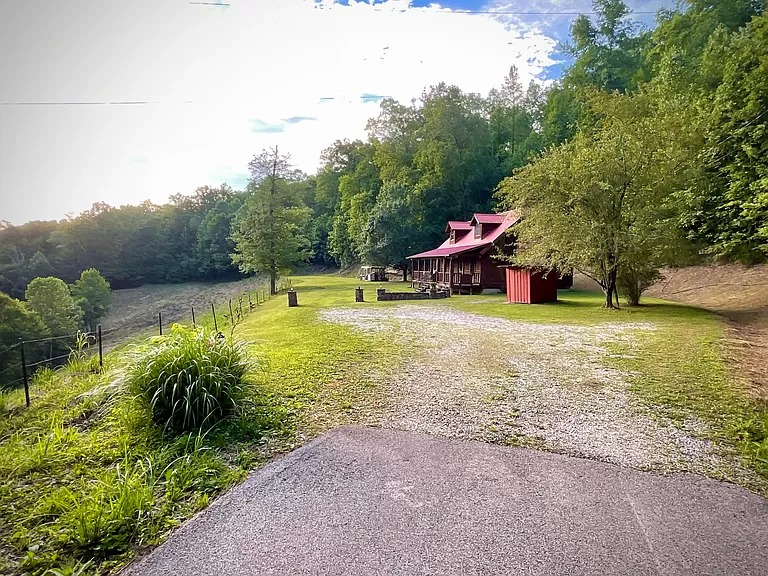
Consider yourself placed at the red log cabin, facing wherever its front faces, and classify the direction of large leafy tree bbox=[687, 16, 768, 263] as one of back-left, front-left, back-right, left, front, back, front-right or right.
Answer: left

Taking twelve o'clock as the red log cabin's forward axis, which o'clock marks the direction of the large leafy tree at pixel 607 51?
The large leafy tree is roughly at 6 o'clock from the red log cabin.

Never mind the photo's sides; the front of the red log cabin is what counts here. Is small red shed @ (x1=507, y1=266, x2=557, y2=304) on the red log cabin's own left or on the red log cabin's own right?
on the red log cabin's own left

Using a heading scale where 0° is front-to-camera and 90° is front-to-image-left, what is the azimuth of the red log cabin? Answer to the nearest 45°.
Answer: approximately 45°

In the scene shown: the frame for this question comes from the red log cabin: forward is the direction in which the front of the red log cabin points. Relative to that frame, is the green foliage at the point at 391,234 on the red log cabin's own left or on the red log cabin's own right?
on the red log cabin's own right

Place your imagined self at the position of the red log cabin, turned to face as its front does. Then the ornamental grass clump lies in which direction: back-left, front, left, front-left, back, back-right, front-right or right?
front-left

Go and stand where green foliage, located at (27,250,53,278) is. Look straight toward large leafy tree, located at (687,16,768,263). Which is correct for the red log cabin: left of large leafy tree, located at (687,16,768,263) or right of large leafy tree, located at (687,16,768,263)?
left

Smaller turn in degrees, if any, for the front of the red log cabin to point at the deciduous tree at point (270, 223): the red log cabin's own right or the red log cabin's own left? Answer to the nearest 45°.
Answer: approximately 45° to the red log cabin's own right
